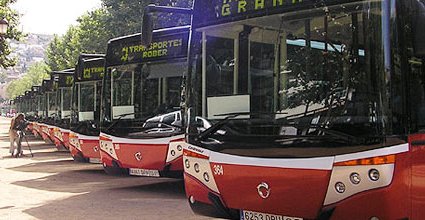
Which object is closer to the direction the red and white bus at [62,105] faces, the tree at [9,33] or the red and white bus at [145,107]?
the red and white bus

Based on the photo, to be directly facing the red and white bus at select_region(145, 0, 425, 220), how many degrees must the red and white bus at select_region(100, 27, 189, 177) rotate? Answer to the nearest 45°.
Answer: approximately 45° to its left

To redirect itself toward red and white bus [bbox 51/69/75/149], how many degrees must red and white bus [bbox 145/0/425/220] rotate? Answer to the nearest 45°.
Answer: approximately 90° to its right

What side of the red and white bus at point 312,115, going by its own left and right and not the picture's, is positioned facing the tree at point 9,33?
right

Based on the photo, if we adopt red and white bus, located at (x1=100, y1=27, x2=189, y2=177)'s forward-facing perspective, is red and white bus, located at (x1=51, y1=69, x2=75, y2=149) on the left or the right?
on its right

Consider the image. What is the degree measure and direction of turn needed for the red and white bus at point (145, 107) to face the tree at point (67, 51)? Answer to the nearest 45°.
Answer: approximately 135° to its right

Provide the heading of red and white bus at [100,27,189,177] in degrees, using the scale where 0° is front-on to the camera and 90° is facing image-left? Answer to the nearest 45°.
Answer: approximately 45°

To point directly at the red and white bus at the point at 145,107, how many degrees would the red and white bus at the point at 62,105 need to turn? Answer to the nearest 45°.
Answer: approximately 45° to its left
